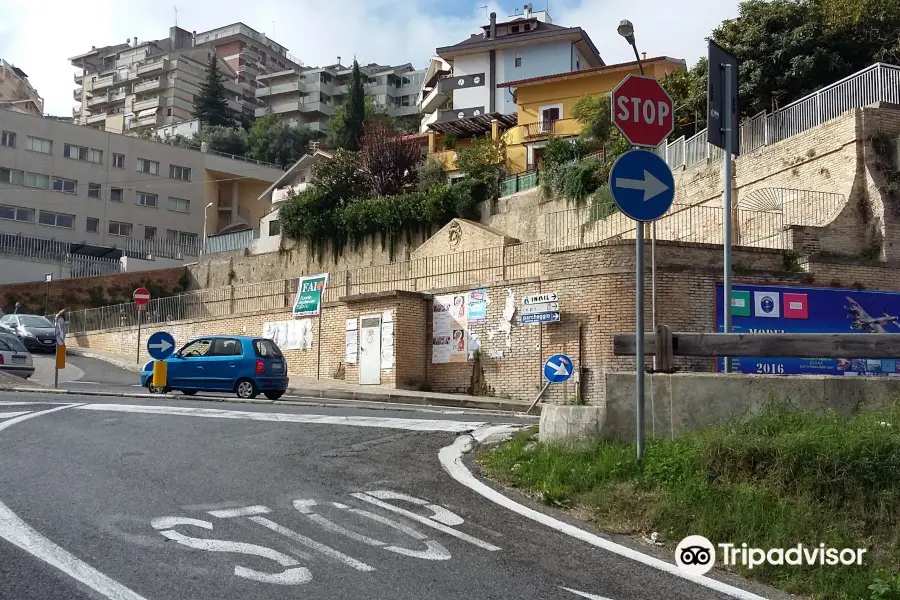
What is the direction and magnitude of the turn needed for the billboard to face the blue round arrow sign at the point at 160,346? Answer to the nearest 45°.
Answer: approximately 45° to its right

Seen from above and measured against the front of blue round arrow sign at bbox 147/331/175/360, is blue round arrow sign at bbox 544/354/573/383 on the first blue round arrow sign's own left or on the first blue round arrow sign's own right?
on the first blue round arrow sign's own left

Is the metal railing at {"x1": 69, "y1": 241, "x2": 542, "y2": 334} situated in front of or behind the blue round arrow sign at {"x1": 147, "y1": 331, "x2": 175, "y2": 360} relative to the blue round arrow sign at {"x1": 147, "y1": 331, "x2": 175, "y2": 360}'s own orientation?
behind

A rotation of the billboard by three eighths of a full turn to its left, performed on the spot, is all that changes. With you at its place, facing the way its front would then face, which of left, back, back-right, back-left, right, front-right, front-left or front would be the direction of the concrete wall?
back-right

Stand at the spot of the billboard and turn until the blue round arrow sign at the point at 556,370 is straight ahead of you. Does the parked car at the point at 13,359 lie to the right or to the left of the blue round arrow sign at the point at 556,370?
right

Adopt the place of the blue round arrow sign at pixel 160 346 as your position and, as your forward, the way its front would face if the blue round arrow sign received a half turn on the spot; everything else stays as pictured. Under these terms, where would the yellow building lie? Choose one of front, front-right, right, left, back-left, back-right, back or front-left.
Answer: front-right

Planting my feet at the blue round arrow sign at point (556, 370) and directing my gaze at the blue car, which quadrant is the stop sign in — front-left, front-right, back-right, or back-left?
back-left

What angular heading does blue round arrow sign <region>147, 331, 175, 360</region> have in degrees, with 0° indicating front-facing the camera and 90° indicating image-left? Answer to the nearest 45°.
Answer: approximately 0°

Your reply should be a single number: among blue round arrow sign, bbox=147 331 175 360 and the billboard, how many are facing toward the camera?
2

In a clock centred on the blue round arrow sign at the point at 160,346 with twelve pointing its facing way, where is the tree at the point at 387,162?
The tree is roughly at 7 o'clock from the blue round arrow sign.

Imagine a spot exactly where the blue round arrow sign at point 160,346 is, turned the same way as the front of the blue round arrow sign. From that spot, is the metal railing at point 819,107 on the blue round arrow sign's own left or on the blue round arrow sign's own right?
on the blue round arrow sign's own left
